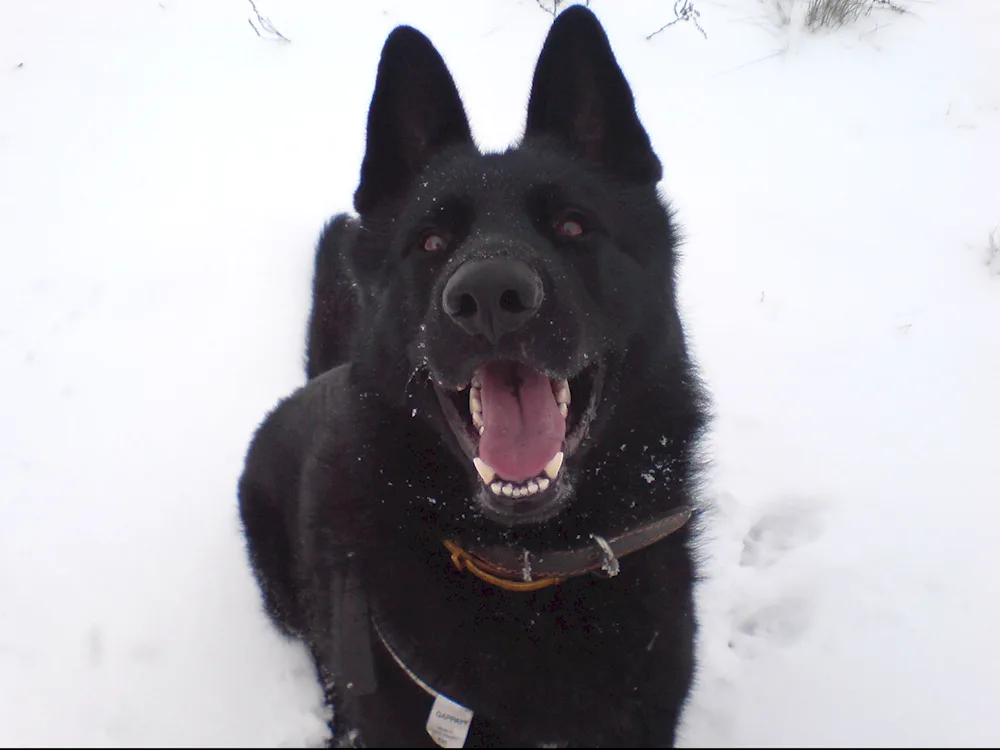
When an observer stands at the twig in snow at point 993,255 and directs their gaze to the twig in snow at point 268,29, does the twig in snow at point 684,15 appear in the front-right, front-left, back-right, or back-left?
front-right

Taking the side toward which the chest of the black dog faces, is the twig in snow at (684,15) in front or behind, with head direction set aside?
behind

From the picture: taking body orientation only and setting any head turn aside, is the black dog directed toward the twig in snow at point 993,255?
no

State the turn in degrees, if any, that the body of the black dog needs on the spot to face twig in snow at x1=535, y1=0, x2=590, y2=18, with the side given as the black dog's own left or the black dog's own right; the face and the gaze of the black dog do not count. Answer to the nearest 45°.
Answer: approximately 180°

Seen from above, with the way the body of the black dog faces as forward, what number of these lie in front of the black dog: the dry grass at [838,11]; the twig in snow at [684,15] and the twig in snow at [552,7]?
0

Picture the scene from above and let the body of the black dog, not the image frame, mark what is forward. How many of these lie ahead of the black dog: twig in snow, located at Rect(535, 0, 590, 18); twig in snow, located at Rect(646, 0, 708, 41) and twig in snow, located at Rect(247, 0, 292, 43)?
0

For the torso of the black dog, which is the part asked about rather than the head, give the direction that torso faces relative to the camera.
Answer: toward the camera

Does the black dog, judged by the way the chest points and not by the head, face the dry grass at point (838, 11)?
no

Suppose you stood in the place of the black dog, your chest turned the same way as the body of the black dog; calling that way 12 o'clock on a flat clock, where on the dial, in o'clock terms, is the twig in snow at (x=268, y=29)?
The twig in snow is roughly at 6 o'clock from the black dog.

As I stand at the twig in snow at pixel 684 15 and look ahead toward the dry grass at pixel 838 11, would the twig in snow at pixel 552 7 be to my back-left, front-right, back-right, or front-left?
back-left
